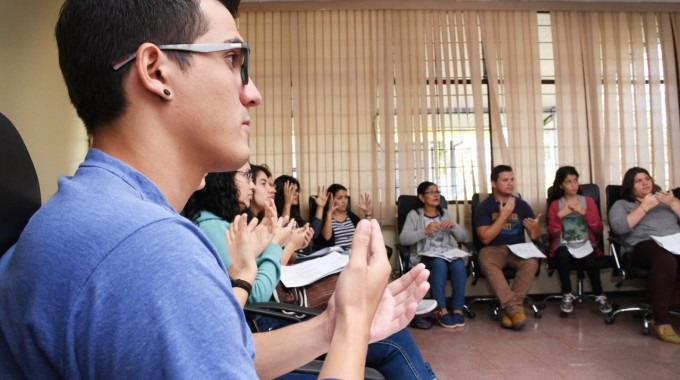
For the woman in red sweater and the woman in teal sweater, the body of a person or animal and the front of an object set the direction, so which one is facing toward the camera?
the woman in red sweater

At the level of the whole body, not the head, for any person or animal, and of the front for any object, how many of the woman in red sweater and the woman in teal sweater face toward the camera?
1

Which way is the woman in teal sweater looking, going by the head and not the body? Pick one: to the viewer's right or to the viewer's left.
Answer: to the viewer's right

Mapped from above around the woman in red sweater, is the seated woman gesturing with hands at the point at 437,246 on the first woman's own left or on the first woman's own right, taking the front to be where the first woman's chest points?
on the first woman's own right

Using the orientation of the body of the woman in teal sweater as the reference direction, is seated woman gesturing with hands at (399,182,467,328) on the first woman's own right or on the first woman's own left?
on the first woman's own left

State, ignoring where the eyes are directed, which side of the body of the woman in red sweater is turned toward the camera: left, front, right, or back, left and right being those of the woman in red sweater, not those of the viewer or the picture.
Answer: front

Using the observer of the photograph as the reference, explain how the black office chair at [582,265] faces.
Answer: facing the viewer

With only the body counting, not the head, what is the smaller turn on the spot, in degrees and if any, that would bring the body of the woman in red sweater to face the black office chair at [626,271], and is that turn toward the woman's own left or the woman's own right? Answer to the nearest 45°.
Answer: approximately 45° to the woman's own left

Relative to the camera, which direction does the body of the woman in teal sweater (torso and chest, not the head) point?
to the viewer's right

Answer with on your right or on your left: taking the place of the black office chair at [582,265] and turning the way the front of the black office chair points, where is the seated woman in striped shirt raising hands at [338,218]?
on your right

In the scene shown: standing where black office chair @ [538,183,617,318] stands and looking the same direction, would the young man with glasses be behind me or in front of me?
in front

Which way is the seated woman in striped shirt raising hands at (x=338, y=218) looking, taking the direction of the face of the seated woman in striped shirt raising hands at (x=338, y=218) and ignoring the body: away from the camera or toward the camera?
toward the camera

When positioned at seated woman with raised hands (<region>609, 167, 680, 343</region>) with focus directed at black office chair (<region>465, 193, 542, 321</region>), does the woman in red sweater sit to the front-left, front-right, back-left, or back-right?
front-right

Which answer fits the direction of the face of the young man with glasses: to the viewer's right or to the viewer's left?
to the viewer's right

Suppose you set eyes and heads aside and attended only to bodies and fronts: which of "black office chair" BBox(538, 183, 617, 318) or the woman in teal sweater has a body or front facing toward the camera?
the black office chair
